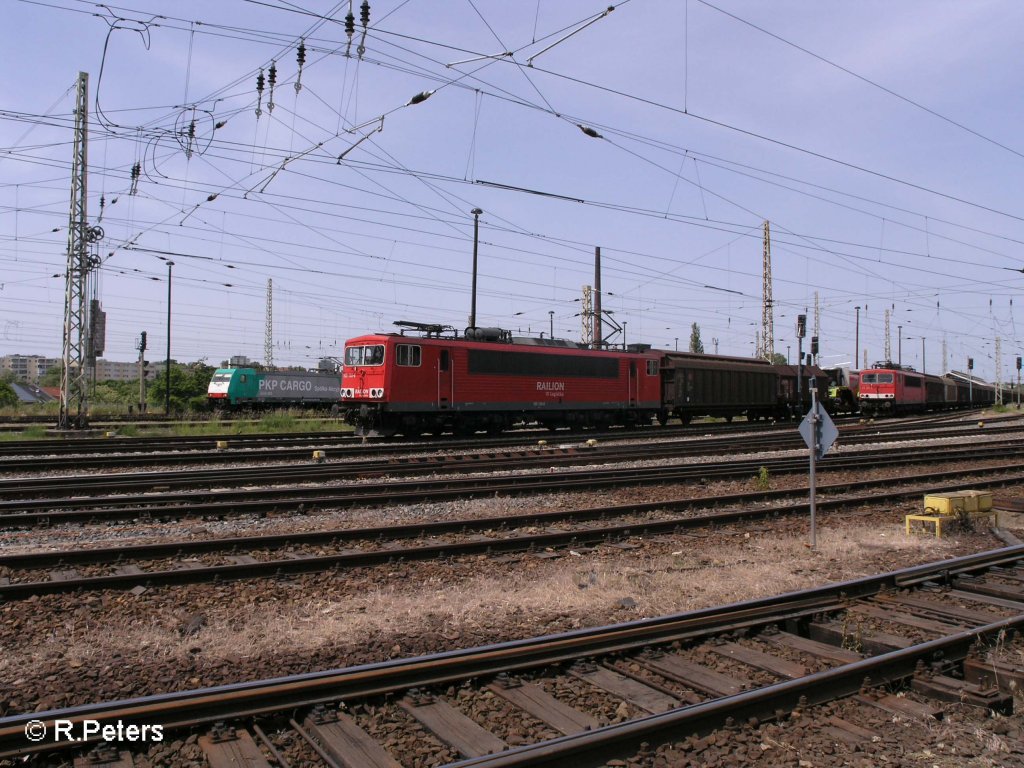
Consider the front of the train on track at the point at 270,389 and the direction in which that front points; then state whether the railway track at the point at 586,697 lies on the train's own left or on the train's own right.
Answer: on the train's own left

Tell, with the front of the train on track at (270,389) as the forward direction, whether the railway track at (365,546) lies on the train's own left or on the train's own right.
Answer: on the train's own left

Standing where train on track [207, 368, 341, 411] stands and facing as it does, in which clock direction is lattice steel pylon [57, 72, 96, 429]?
The lattice steel pylon is roughly at 11 o'clock from the train on track.

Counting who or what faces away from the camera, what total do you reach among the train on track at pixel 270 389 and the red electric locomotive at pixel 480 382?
0

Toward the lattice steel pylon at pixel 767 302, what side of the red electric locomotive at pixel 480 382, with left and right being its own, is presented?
back

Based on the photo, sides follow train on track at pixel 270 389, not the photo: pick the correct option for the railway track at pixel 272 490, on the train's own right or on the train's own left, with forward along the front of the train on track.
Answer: on the train's own left

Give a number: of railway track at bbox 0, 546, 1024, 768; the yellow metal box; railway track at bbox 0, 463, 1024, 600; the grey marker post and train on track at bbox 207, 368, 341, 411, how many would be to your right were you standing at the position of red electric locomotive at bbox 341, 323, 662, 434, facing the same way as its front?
1

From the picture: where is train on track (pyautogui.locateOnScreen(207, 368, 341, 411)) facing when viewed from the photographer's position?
facing the viewer and to the left of the viewer

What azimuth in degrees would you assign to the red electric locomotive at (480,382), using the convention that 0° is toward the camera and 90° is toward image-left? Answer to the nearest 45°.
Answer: approximately 45°

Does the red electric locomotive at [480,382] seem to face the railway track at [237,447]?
yes
